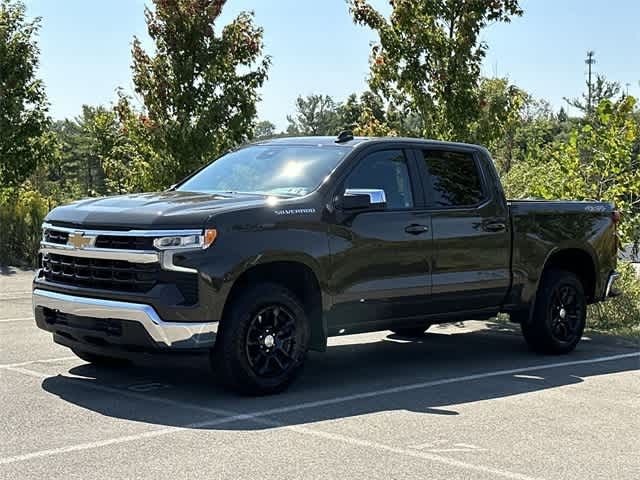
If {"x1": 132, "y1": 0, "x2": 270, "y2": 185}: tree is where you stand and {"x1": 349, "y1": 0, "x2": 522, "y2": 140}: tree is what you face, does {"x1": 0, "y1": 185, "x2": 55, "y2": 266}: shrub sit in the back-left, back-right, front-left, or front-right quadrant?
back-right

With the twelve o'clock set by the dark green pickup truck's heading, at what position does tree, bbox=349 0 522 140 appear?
The tree is roughly at 5 o'clock from the dark green pickup truck.

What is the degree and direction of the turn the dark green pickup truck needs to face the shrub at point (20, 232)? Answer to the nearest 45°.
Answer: approximately 90° to its right

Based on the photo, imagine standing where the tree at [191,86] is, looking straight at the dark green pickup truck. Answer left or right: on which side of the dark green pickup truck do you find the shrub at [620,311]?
left

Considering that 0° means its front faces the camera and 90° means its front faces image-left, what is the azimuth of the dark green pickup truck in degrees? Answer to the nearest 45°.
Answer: approximately 45°

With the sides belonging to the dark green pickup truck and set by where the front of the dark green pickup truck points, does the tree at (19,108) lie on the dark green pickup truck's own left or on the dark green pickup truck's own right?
on the dark green pickup truck's own right

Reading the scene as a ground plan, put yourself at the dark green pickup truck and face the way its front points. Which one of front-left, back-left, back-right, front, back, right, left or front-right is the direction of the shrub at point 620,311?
back

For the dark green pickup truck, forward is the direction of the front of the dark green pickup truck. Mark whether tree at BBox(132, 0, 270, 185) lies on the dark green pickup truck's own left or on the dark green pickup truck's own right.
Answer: on the dark green pickup truck's own right
